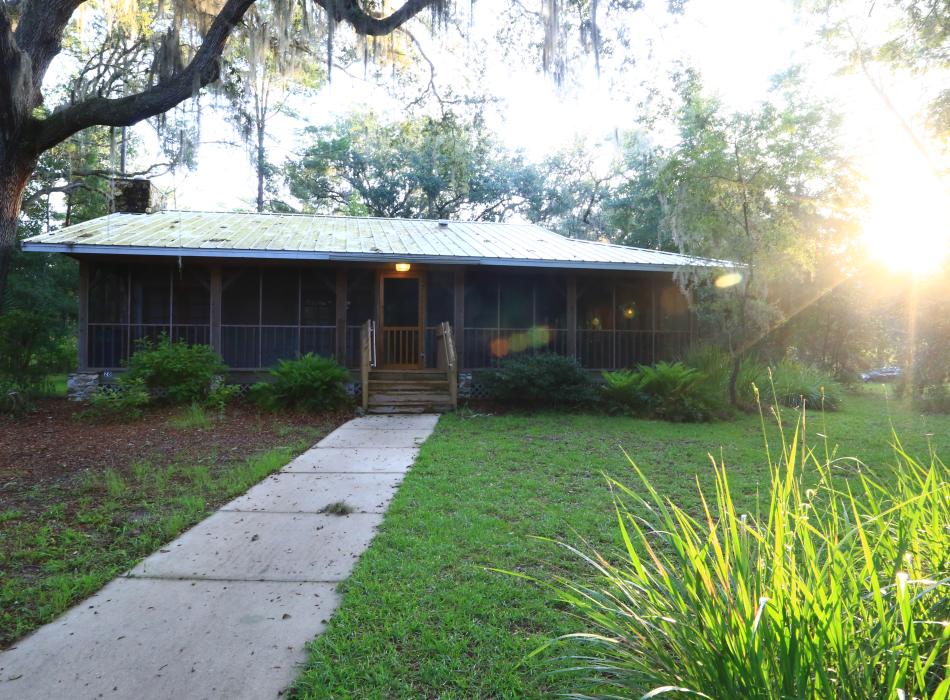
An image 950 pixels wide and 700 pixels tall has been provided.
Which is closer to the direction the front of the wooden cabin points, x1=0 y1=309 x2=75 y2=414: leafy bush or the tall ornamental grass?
the tall ornamental grass

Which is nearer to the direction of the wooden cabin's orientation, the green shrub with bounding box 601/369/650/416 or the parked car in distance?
the green shrub

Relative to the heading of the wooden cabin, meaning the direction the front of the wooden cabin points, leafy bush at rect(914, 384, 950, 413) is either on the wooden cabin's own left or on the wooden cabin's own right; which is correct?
on the wooden cabin's own left

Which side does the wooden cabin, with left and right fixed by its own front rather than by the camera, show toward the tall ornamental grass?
front

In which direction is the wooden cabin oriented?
toward the camera

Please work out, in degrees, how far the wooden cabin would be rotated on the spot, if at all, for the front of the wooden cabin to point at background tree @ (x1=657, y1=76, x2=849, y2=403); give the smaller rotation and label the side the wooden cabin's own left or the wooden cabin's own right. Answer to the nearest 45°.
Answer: approximately 45° to the wooden cabin's own left

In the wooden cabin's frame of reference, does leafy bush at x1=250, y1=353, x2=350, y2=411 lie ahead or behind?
ahead

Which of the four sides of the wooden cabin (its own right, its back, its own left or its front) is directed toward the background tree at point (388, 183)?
back
